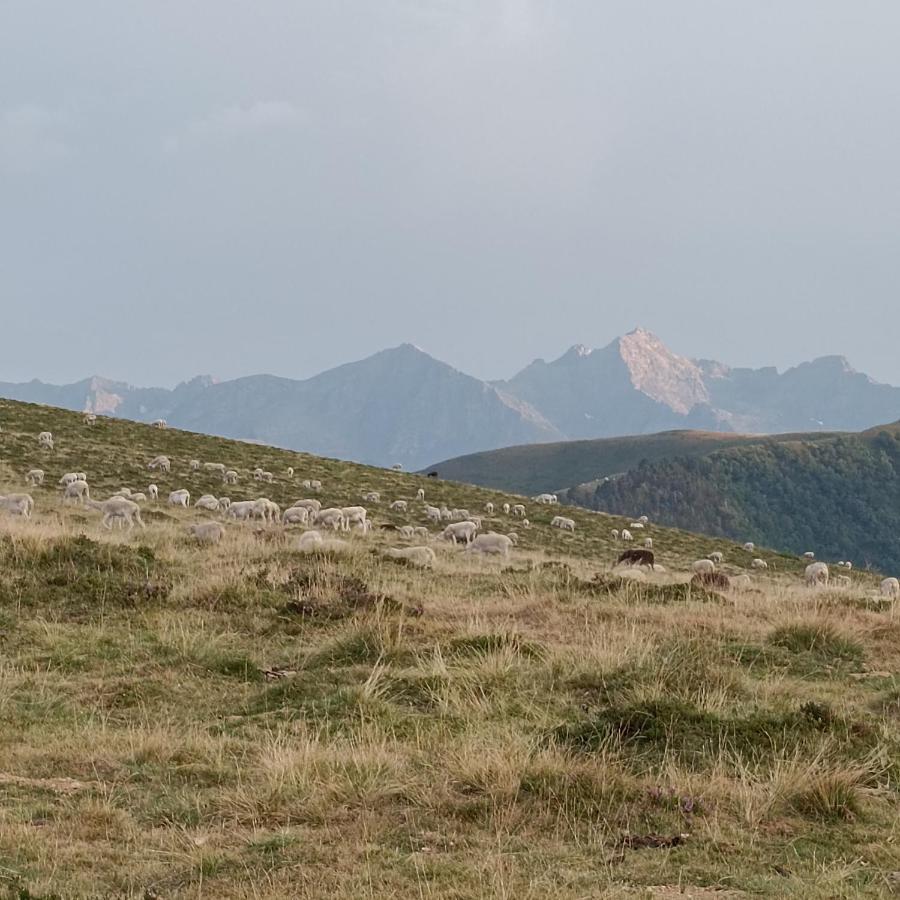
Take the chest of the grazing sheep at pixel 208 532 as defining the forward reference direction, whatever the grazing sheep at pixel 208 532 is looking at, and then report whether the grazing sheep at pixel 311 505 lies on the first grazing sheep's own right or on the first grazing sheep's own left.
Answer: on the first grazing sheep's own right

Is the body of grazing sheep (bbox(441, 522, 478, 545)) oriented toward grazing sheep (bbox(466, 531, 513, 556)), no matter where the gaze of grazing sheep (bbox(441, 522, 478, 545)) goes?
no

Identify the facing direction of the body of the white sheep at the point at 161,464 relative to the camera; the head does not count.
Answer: to the viewer's left

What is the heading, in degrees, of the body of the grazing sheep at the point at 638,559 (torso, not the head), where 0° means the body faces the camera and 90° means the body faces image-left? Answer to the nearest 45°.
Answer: approximately 90°

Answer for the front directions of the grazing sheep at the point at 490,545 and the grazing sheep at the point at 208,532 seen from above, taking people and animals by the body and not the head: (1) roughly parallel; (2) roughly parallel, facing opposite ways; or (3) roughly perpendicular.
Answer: roughly parallel

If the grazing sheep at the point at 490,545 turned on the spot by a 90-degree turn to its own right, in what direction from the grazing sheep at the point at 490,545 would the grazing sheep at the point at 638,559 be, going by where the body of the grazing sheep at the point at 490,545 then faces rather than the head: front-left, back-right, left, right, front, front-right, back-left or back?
front-right

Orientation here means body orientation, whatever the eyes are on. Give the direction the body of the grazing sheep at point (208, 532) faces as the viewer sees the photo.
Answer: to the viewer's left

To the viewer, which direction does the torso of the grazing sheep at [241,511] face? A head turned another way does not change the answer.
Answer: to the viewer's left

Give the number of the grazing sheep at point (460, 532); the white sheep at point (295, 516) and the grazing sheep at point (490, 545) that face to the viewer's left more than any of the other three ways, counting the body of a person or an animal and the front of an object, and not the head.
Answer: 3

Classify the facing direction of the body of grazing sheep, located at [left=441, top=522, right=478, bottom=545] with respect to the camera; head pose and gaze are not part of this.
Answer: to the viewer's left
